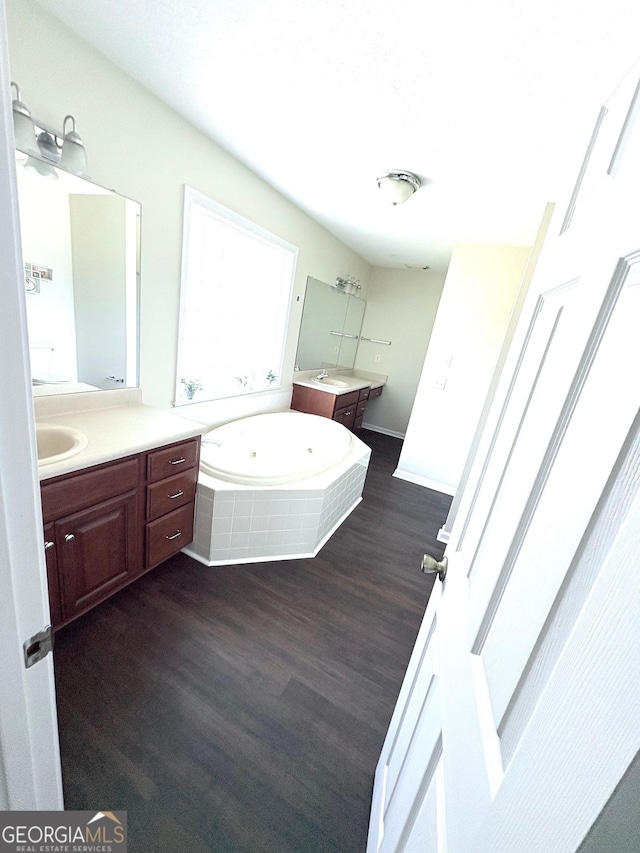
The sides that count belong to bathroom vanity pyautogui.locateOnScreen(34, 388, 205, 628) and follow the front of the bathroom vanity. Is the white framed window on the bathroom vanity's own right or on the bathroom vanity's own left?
on the bathroom vanity's own left

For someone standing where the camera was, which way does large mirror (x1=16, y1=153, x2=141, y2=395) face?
facing the viewer and to the right of the viewer

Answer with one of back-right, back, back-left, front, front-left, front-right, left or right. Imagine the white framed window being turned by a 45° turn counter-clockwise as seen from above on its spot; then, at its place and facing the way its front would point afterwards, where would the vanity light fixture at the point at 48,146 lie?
back-right

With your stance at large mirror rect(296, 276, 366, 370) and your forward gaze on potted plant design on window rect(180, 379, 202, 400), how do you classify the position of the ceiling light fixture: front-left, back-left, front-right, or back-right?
front-left

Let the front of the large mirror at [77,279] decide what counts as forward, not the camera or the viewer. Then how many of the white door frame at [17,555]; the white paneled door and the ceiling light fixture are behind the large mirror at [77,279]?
0

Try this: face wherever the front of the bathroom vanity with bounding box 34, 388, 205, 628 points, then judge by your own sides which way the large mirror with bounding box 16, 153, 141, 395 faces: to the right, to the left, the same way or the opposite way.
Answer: the same way

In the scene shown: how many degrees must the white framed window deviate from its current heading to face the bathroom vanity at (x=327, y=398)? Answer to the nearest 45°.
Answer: approximately 90° to its left

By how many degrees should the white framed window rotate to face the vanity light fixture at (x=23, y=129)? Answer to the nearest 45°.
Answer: approximately 90° to its right

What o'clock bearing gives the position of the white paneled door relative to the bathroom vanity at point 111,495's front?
The white paneled door is roughly at 1 o'clock from the bathroom vanity.

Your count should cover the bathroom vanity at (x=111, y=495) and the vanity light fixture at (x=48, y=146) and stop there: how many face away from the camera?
0

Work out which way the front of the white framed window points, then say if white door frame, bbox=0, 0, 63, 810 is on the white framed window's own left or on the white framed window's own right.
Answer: on the white framed window's own right

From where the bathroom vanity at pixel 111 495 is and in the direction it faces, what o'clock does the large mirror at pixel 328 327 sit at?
The large mirror is roughly at 9 o'clock from the bathroom vanity.

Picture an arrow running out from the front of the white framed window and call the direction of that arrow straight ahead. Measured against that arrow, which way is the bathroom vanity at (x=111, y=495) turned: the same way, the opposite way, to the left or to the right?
the same way

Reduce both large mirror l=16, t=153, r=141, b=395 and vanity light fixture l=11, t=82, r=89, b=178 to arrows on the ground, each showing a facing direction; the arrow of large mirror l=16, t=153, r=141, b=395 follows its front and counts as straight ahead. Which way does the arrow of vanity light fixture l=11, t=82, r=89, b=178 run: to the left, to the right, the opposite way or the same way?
the same way
